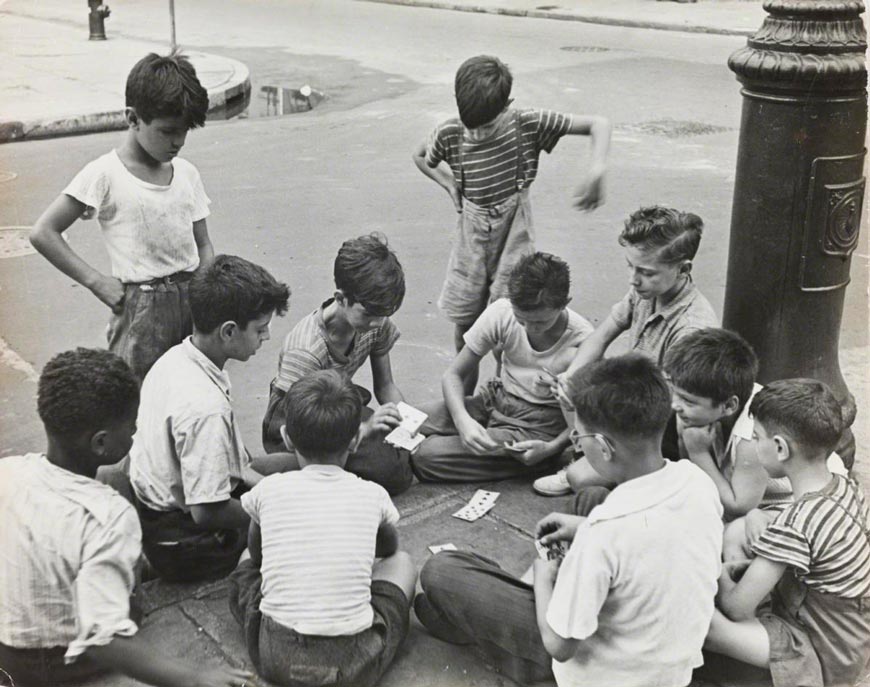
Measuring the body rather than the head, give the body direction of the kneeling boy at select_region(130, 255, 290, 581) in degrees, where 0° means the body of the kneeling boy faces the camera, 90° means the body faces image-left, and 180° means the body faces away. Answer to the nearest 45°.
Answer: approximately 270°

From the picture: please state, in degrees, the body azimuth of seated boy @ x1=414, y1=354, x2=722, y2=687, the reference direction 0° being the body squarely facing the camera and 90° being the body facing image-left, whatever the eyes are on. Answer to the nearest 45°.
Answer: approximately 135°

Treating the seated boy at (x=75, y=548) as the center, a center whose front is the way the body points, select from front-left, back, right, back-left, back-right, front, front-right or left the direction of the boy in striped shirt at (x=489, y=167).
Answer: front

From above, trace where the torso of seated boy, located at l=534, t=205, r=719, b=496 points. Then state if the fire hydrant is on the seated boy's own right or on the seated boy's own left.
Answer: on the seated boy's own right

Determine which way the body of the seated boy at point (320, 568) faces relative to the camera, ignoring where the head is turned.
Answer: away from the camera

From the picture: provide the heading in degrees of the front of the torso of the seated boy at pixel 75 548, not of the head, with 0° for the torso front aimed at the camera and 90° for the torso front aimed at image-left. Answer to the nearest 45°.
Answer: approximately 225°

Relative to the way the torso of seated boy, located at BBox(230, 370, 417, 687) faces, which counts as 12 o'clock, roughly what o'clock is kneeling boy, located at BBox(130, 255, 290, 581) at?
The kneeling boy is roughly at 11 o'clock from the seated boy.

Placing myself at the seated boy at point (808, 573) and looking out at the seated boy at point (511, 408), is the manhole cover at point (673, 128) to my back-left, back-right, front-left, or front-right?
front-right

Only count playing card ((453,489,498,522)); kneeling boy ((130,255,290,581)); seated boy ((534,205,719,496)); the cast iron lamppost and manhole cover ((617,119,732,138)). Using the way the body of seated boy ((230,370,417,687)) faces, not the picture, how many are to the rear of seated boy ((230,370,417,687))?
0

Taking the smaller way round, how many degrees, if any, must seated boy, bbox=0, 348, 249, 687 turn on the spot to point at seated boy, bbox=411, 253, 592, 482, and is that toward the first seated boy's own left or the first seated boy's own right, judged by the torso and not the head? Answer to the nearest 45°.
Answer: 0° — they already face them

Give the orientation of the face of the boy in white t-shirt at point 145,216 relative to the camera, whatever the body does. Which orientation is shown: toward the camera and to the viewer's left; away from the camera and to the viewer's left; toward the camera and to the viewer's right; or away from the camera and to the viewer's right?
toward the camera and to the viewer's right

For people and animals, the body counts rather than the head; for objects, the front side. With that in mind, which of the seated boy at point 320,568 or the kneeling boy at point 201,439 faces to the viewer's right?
the kneeling boy

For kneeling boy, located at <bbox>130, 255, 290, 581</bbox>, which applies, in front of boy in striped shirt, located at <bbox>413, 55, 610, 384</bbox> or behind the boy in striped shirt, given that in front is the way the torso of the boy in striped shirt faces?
in front

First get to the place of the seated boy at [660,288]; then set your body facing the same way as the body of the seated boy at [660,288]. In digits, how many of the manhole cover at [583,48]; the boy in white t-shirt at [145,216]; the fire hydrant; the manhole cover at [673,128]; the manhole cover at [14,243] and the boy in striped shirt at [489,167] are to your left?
0

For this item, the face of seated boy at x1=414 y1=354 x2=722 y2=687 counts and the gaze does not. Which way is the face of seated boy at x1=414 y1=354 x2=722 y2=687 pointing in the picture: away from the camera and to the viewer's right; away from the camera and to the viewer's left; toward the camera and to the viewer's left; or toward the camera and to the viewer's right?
away from the camera and to the viewer's left

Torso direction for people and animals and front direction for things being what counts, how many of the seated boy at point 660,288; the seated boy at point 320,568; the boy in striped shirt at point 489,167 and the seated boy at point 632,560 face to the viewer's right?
0

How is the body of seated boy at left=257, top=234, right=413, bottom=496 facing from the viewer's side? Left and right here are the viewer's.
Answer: facing the viewer and to the right of the viewer

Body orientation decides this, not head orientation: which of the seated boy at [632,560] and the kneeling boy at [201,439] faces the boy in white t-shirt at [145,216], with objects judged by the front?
the seated boy

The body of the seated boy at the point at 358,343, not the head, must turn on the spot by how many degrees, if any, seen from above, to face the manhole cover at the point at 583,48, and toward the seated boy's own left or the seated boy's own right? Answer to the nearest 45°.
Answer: approximately 135° to the seated boy's own left

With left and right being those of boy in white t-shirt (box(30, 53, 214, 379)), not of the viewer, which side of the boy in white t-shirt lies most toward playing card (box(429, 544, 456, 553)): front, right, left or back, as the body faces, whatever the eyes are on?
front
